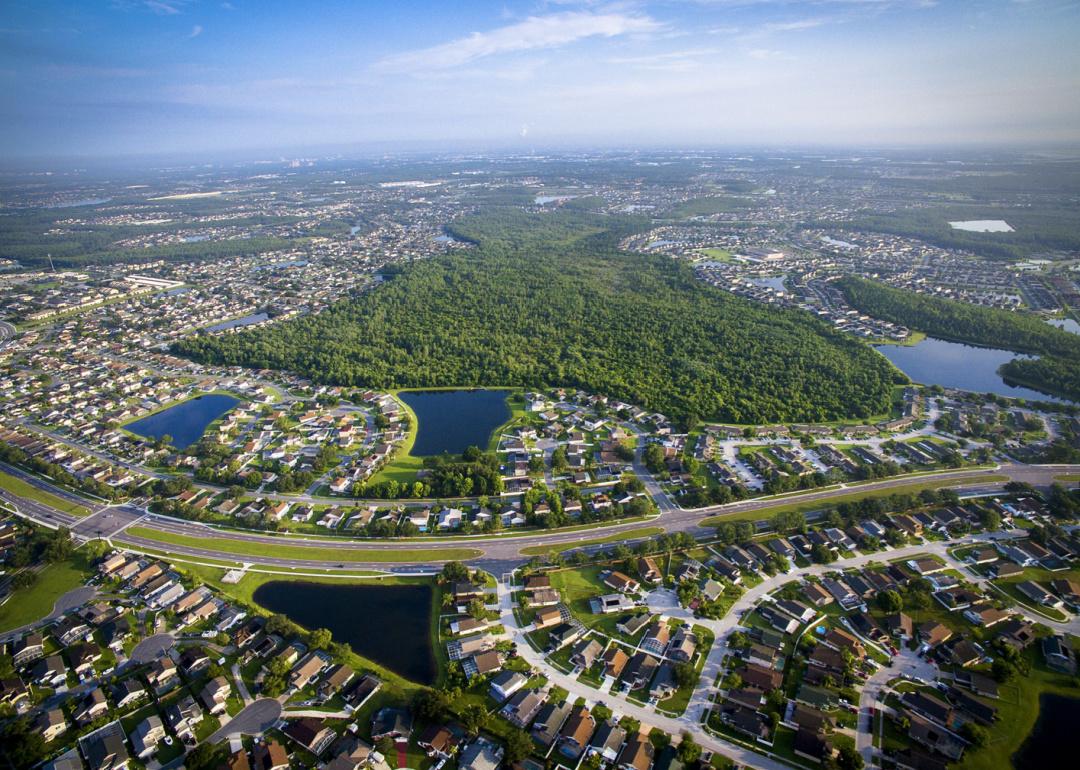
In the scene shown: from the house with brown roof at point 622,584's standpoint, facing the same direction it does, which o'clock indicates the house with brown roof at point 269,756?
the house with brown roof at point 269,756 is roughly at 3 o'clock from the house with brown roof at point 622,584.

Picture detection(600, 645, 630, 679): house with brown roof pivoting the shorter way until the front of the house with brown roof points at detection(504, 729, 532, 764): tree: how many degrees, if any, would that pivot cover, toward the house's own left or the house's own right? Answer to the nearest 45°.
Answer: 0° — it already faces it

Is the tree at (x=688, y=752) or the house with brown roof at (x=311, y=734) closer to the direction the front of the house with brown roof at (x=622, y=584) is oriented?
the tree

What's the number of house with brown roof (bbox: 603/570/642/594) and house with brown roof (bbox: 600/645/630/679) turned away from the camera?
0

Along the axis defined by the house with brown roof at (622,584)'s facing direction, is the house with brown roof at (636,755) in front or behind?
in front

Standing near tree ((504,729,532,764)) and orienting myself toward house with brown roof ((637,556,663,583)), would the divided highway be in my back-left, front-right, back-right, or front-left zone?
front-left

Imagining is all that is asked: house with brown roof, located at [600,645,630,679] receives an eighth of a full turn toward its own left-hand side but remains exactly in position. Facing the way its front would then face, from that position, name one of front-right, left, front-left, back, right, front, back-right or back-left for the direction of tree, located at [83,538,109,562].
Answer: right

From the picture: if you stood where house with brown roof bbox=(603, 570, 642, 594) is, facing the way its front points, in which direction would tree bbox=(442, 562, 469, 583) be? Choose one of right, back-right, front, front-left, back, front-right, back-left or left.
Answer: back-right

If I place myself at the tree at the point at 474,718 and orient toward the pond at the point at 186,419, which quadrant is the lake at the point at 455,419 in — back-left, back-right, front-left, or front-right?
front-right

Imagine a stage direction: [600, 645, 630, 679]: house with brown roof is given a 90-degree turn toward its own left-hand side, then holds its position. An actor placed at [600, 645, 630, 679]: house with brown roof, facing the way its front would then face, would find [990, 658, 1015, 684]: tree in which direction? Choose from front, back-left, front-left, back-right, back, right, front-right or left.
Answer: front-left

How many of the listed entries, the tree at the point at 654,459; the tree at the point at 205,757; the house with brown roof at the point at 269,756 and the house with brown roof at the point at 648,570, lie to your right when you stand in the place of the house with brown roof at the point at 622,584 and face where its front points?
2

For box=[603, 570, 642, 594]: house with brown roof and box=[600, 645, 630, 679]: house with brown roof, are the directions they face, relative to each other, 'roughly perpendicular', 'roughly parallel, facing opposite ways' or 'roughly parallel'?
roughly perpendicular

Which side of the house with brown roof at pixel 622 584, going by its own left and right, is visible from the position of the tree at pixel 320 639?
right

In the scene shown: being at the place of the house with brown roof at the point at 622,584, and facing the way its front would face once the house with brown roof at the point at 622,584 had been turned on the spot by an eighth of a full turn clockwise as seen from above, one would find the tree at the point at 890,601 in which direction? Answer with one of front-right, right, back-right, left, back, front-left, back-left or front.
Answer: left
